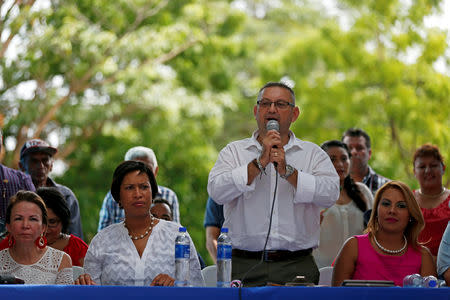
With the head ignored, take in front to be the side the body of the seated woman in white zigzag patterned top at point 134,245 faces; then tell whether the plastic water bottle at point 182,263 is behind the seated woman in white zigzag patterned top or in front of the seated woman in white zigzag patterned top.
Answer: in front

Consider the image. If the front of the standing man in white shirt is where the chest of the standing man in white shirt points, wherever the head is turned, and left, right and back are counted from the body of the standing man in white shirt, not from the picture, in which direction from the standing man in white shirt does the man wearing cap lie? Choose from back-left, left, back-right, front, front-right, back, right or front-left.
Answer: back-right

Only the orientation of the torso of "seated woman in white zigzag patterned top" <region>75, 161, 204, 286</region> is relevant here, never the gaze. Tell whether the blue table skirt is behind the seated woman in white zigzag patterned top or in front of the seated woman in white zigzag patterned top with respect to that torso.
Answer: in front

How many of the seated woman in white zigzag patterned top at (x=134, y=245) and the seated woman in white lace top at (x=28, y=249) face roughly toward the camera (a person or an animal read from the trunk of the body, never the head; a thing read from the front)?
2

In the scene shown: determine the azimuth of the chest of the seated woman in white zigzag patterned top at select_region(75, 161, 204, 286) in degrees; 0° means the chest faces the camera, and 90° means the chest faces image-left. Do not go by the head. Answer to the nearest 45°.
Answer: approximately 0°

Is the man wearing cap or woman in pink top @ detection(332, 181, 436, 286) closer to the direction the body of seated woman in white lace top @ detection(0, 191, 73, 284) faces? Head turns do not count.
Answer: the woman in pink top

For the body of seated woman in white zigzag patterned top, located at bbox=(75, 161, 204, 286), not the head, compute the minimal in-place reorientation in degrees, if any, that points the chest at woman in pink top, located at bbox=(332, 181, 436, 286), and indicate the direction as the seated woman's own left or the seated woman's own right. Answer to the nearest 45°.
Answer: approximately 90° to the seated woman's own left
